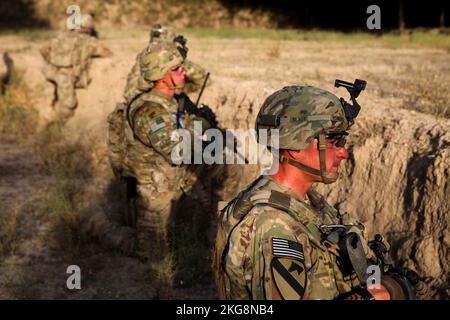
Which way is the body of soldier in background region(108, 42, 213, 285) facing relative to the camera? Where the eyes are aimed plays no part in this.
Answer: to the viewer's right

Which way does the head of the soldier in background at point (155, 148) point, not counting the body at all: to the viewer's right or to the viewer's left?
to the viewer's right

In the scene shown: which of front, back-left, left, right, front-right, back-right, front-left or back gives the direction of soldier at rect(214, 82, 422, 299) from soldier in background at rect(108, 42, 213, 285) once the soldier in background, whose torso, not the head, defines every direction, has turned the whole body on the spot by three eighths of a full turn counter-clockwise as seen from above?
back-left

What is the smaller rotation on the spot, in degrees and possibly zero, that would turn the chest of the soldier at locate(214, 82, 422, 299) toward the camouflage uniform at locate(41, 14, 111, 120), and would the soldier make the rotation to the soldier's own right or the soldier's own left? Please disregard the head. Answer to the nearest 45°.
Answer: approximately 135° to the soldier's own left

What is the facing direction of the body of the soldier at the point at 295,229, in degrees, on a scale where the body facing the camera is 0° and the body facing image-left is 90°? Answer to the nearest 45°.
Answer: approximately 270°
